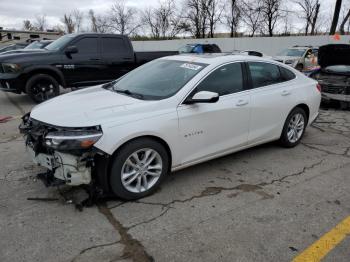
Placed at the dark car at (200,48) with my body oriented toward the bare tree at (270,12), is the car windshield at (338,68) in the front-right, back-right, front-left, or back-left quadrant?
back-right

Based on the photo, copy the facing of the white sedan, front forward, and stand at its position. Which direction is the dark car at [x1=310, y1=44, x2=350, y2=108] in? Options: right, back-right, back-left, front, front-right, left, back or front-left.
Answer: back

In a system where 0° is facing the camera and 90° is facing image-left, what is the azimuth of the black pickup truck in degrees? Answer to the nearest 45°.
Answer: approximately 45°

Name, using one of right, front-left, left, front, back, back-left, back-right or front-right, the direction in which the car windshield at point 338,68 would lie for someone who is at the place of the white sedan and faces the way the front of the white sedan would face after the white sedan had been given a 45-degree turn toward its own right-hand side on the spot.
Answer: back-right

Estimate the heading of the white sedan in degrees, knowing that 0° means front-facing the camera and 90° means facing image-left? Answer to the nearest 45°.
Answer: approximately 45°

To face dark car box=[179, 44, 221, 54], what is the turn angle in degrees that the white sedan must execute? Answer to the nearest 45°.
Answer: approximately 135° to its right

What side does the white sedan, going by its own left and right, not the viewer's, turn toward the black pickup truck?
right

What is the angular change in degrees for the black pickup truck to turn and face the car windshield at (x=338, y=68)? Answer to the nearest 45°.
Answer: approximately 135° to its left

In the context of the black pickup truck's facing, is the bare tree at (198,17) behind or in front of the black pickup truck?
behind

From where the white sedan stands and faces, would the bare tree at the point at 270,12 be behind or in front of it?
behind

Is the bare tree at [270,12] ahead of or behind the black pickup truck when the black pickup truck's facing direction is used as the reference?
behind

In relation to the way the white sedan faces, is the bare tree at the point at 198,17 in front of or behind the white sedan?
behind
